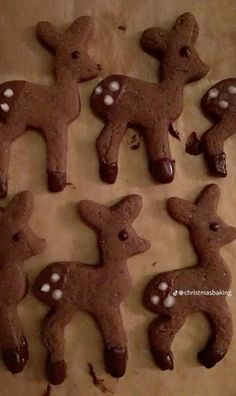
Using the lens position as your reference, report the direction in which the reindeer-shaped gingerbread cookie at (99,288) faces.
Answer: facing to the right of the viewer

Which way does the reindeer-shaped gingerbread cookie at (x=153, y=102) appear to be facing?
to the viewer's right

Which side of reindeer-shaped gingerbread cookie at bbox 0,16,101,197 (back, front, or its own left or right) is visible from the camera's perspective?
right

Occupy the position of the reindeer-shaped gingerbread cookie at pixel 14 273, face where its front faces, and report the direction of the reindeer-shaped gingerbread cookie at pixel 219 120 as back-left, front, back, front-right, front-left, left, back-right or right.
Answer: front

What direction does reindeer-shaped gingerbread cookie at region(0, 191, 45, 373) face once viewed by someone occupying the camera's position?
facing to the right of the viewer

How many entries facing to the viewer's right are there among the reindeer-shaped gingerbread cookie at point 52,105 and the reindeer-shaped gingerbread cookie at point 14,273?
2

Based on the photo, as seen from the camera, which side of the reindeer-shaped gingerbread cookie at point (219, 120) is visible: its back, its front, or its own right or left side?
right
